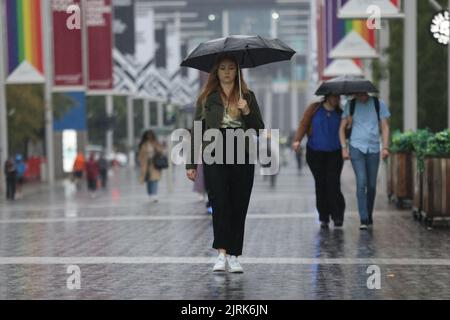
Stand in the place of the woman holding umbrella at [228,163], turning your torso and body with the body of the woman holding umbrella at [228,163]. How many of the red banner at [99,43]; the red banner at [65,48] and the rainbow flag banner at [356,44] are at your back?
3

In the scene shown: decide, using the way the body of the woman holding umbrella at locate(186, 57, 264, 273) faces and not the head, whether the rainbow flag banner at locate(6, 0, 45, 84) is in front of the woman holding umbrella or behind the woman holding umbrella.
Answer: behind

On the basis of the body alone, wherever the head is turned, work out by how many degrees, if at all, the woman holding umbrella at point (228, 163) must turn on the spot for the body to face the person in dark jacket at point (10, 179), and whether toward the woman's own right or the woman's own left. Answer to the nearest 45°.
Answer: approximately 180°

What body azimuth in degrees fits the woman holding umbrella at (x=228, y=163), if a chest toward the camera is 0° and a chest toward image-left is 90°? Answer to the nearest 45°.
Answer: approximately 0°

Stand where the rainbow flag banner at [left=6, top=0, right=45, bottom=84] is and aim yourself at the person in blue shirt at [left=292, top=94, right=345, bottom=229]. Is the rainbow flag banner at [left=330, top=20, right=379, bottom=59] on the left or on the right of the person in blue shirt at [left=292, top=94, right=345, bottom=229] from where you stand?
left
